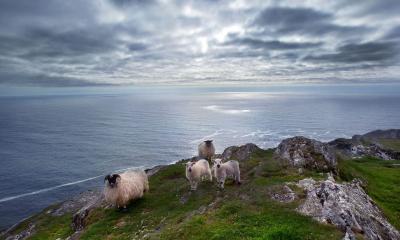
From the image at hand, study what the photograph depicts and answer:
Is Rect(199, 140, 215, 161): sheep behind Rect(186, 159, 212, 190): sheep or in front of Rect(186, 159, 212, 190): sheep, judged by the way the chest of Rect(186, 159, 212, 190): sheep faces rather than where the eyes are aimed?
behind

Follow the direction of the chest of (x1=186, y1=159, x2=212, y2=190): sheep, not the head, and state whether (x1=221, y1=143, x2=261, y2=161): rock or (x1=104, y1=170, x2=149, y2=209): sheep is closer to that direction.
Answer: the sheep

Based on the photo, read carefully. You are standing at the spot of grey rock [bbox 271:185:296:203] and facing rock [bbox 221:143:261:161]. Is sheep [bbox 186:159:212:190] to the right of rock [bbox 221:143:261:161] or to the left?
left

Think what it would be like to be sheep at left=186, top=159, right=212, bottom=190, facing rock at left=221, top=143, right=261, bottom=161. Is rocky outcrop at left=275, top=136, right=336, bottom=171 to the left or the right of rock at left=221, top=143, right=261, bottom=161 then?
right

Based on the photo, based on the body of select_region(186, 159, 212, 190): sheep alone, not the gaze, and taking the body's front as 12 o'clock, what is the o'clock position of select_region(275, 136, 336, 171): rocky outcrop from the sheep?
The rocky outcrop is roughly at 7 o'clock from the sheep.

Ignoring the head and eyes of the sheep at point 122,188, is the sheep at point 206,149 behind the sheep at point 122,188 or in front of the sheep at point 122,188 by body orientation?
behind

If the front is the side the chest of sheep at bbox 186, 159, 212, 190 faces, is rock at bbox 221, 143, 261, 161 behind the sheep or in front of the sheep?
behind

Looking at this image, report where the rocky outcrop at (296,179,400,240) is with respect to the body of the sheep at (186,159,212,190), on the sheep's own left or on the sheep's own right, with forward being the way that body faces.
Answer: on the sheep's own left

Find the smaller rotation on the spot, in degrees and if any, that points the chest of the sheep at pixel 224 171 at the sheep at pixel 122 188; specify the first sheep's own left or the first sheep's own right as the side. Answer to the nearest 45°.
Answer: approximately 45° to the first sheep's own right

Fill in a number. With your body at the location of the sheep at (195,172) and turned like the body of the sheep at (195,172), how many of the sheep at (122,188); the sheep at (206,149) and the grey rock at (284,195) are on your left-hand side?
1
